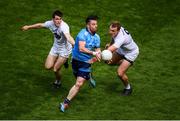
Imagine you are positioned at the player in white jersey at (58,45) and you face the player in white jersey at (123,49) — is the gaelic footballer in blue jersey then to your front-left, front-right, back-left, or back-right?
front-right

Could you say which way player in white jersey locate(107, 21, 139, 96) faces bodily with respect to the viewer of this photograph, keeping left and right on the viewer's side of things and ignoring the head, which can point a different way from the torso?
facing the viewer and to the left of the viewer

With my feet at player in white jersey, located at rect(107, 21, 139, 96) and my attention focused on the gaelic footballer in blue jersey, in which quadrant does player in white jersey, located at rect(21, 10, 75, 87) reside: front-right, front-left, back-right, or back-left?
front-right

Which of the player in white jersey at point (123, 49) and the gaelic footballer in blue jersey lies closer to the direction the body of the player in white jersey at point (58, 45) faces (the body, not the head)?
the gaelic footballer in blue jersey

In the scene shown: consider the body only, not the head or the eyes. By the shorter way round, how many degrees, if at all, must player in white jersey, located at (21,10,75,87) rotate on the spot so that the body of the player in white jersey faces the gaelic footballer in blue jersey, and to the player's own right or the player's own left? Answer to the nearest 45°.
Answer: approximately 45° to the player's own left

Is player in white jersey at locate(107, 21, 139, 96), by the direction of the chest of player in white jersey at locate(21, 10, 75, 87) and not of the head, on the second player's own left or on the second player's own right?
on the second player's own left

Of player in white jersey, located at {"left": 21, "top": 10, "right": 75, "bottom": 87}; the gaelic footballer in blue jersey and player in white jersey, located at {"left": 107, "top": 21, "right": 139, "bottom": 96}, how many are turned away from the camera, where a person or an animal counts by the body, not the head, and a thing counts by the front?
0

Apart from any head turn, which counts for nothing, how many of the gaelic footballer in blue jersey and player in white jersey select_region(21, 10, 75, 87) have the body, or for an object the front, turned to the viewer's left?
0

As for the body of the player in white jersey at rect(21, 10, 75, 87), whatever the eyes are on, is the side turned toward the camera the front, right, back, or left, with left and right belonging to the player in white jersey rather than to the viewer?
front

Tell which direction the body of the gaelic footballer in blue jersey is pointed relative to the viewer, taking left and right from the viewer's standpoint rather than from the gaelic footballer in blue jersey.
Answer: facing the viewer and to the right of the viewer

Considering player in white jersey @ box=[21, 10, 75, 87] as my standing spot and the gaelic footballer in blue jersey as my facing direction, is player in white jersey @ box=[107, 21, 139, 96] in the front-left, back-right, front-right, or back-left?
front-left

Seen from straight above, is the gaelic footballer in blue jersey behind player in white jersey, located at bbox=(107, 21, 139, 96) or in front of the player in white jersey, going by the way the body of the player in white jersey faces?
in front
